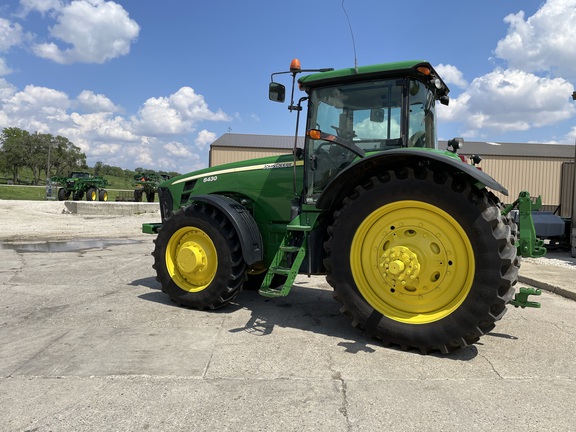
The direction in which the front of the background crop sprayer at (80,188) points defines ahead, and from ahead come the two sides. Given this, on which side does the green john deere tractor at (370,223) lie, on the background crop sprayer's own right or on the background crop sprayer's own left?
on the background crop sprayer's own left

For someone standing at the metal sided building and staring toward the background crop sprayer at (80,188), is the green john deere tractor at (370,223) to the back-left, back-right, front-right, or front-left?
back-left

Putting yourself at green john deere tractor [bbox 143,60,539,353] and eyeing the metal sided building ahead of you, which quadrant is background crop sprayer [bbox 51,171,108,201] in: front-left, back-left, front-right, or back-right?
front-left

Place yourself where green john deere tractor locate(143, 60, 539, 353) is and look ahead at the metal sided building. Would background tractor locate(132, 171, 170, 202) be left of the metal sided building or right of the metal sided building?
left

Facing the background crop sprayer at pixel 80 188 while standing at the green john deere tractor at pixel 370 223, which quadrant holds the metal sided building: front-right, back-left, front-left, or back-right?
front-right

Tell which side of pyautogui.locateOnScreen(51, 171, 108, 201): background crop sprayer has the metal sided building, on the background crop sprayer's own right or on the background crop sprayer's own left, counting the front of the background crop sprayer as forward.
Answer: on the background crop sprayer's own left

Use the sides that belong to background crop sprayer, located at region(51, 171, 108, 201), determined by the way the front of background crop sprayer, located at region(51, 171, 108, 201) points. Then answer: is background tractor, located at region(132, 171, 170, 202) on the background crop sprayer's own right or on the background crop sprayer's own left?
on the background crop sprayer's own left

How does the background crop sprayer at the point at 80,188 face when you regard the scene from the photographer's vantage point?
facing the viewer and to the left of the viewer
